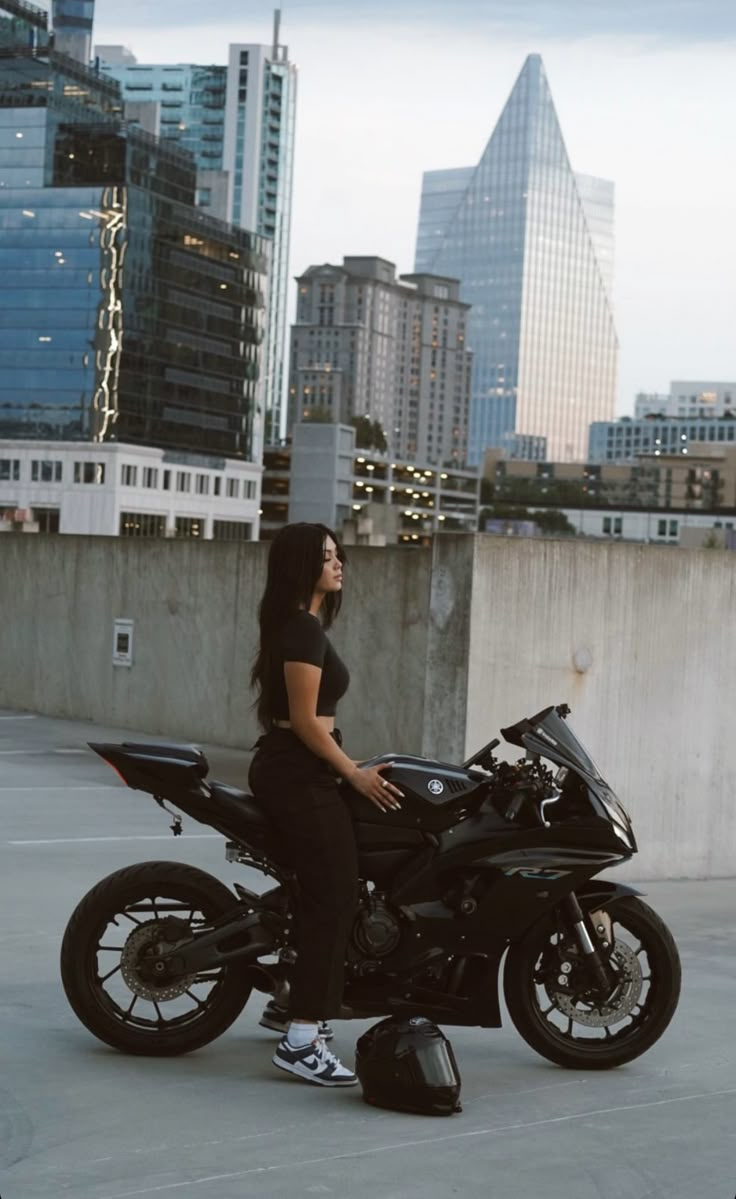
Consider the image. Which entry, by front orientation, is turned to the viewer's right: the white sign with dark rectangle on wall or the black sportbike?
the black sportbike

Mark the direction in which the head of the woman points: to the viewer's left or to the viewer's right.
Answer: to the viewer's right

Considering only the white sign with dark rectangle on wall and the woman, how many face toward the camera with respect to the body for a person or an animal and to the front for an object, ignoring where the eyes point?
1

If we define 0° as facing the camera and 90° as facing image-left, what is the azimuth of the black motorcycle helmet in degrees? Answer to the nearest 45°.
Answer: approximately 315°

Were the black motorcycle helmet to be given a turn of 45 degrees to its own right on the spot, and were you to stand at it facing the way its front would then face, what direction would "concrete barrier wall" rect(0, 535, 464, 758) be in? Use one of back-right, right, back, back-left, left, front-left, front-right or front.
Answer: back

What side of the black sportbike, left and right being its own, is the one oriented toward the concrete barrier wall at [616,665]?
left

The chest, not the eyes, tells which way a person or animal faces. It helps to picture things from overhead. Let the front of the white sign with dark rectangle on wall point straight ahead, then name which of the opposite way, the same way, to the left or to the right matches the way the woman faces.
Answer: to the left

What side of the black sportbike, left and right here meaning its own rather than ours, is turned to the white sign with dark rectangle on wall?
left

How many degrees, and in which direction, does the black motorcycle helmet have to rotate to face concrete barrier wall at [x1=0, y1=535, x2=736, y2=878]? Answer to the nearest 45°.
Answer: approximately 135° to its left

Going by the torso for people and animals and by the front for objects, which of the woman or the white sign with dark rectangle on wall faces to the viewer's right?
the woman

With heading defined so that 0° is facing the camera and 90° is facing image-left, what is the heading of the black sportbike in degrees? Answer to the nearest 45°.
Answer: approximately 270°

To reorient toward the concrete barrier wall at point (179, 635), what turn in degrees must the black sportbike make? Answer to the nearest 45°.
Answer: approximately 90° to its left

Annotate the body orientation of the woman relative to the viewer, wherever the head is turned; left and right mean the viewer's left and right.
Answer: facing to the right of the viewer
